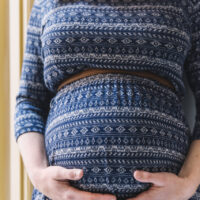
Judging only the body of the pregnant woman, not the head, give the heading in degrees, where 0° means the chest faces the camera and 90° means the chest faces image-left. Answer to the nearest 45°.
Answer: approximately 0°
